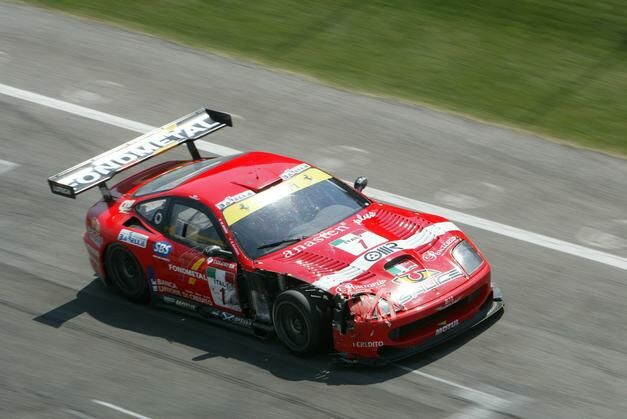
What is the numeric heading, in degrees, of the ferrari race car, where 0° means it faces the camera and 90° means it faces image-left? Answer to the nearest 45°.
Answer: approximately 315°
